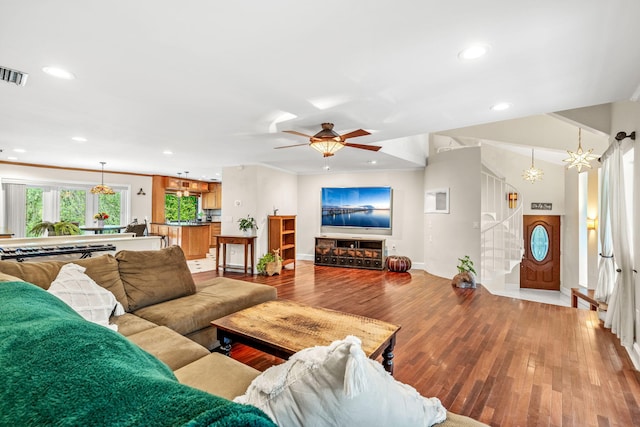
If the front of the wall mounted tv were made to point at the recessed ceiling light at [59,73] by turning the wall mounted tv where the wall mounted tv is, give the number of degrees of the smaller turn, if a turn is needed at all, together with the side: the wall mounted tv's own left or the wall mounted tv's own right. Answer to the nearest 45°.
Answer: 0° — it already faces it

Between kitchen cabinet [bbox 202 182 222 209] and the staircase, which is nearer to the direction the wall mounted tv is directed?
the staircase

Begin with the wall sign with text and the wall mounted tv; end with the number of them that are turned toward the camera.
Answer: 2

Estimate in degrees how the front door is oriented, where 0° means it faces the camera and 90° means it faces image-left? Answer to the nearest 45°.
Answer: approximately 0°

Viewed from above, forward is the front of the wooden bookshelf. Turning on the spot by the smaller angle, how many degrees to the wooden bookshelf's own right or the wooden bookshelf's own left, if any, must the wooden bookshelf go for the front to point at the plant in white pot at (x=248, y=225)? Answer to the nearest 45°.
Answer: approximately 90° to the wooden bookshelf's own right

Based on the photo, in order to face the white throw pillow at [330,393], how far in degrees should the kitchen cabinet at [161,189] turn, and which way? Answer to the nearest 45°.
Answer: approximately 45° to its right

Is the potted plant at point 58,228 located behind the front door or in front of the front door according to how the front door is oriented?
in front

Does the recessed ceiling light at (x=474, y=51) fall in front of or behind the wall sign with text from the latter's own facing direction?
in front
